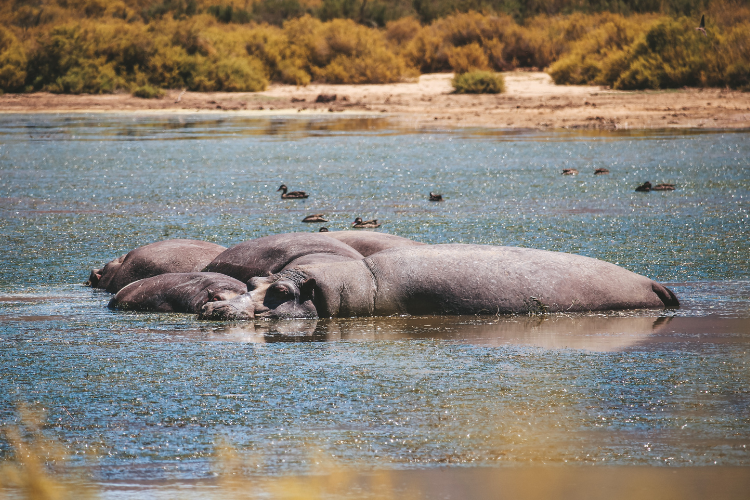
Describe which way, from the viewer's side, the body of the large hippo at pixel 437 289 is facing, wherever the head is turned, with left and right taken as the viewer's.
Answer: facing to the left of the viewer

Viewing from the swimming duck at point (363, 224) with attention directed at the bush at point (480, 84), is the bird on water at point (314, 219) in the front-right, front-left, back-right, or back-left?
front-left

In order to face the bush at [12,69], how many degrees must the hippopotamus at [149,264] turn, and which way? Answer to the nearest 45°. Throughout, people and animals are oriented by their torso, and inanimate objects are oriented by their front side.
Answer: approximately 90° to its right

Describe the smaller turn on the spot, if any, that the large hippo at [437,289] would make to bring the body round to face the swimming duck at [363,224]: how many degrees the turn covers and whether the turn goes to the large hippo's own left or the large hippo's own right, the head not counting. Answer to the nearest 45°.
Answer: approximately 90° to the large hippo's own right

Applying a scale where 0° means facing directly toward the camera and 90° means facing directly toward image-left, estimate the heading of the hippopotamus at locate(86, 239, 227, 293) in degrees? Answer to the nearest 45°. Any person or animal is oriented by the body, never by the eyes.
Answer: approximately 90°

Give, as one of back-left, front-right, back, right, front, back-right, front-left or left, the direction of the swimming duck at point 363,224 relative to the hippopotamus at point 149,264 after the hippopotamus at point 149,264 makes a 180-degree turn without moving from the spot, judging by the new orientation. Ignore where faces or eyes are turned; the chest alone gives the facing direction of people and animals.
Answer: front-left

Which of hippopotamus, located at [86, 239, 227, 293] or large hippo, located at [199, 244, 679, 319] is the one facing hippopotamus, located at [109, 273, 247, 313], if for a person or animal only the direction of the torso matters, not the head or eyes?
the large hippo

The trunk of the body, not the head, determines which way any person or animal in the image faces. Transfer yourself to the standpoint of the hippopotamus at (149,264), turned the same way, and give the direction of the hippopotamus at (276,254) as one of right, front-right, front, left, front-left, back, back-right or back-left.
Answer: back-left

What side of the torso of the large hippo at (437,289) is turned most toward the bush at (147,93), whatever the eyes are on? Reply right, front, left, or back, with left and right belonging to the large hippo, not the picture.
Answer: right

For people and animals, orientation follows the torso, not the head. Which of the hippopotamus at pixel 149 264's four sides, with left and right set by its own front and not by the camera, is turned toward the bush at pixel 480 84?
right

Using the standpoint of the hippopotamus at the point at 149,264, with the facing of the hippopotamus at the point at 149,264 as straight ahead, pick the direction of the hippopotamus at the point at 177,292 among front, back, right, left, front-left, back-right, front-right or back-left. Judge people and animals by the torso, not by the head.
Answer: left

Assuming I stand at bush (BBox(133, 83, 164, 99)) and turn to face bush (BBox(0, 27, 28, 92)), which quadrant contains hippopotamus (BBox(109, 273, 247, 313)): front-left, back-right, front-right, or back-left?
back-left

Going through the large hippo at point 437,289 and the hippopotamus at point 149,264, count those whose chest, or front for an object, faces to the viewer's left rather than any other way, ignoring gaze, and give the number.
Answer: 2

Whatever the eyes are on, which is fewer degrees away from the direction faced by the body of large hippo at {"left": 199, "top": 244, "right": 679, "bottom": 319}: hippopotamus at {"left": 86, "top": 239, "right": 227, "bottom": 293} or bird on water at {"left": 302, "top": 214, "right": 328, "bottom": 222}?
the hippopotamus

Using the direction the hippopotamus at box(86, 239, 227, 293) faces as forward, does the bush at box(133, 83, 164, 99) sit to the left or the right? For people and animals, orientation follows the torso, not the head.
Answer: on its right
